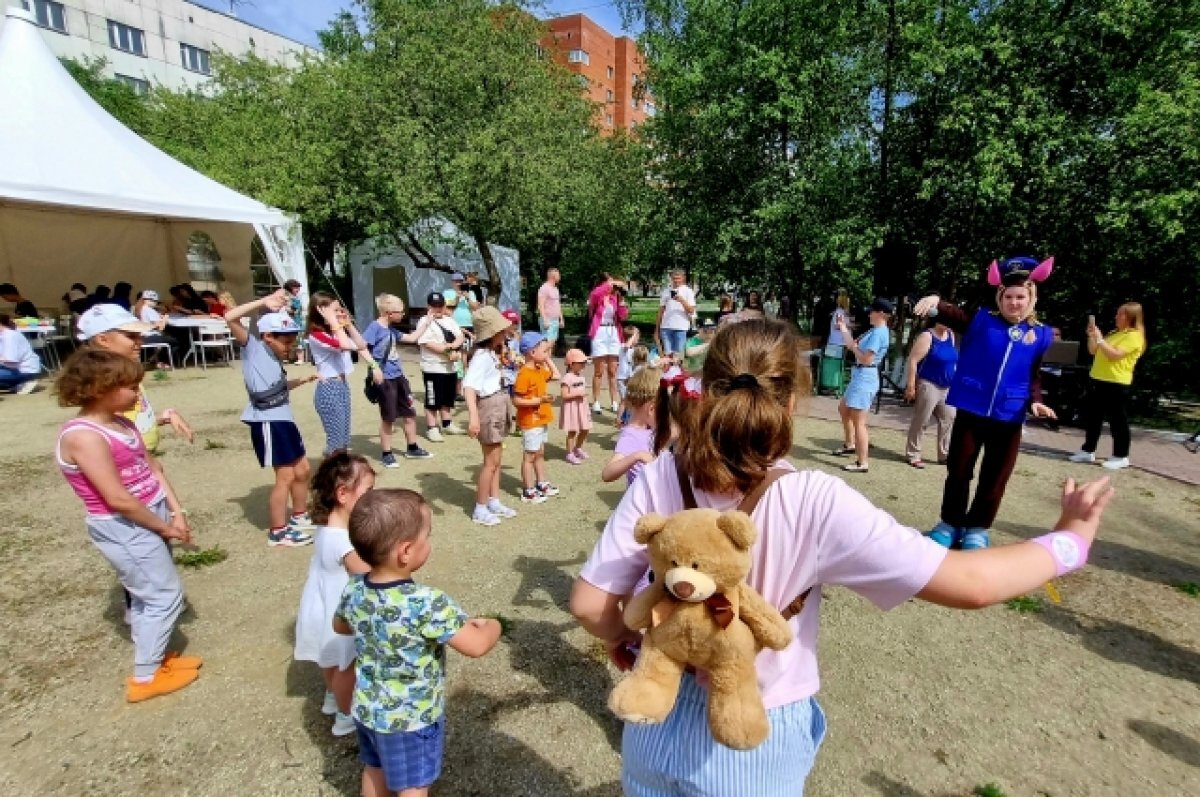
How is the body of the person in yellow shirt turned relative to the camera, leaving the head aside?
to the viewer's left

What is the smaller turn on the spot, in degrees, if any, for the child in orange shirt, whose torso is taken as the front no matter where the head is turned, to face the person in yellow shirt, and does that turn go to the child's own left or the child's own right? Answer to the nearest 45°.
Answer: approximately 45° to the child's own left

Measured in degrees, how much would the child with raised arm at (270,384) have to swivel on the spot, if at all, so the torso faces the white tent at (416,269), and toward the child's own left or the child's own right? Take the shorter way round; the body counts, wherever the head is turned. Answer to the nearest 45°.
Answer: approximately 135° to the child's own left

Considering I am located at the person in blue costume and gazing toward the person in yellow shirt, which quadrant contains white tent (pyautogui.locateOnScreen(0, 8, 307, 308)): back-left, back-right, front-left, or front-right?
back-left

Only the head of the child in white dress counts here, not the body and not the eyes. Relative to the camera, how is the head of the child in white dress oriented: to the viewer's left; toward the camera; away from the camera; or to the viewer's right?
to the viewer's right

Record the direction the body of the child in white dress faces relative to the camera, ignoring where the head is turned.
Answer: to the viewer's right

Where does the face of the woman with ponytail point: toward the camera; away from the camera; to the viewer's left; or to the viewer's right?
away from the camera

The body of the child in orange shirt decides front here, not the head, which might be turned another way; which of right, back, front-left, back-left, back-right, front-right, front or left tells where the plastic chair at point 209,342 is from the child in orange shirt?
back

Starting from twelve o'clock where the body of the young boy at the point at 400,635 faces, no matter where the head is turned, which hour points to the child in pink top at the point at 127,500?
The child in pink top is roughly at 9 o'clock from the young boy.

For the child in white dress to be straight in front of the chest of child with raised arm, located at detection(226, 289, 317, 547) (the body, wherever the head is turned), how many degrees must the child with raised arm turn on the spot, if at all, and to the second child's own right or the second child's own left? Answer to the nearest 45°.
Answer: approximately 45° to the second child's own right

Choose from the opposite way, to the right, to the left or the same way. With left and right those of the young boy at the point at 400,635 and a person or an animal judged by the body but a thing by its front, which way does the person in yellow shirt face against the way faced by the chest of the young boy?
to the left

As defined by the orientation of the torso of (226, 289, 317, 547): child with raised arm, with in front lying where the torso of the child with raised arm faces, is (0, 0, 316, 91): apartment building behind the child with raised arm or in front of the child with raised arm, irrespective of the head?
behind

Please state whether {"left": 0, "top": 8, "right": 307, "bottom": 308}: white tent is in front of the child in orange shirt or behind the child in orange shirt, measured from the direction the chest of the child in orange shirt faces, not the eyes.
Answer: behind

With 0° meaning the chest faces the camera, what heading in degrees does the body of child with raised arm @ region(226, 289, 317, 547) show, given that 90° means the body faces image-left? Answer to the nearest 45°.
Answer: approximately 315°

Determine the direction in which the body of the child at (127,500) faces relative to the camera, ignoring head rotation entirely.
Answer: to the viewer's right

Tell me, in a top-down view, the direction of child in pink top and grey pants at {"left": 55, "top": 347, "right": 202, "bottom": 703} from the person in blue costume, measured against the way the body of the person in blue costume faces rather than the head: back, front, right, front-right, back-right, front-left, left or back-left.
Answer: front-right

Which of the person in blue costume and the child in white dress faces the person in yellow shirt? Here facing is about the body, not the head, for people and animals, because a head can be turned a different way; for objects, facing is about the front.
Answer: the child in white dress

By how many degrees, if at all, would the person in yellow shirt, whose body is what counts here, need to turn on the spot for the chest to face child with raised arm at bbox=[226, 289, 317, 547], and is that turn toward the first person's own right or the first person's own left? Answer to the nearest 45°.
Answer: approximately 45° to the first person's own left

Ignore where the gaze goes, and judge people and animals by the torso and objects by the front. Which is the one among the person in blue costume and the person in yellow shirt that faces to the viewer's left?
the person in yellow shirt

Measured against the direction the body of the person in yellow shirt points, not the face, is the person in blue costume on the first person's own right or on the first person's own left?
on the first person's own left

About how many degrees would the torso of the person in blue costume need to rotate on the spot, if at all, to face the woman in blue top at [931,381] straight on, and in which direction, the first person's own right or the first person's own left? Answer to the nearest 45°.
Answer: approximately 180°
